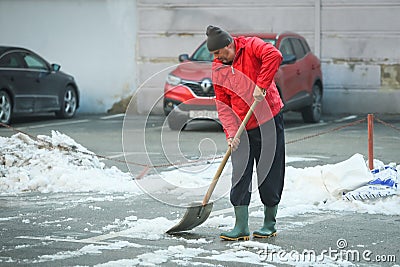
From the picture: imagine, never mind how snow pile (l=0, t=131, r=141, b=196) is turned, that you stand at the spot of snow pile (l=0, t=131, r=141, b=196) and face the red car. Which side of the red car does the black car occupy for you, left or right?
left

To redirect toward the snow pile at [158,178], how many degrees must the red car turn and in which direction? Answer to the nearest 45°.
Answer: approximately 45° to its left

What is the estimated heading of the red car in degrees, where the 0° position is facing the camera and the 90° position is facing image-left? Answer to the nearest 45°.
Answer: approximately 45°

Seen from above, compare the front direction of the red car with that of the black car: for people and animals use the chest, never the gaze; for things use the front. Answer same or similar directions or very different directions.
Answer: very different directions
